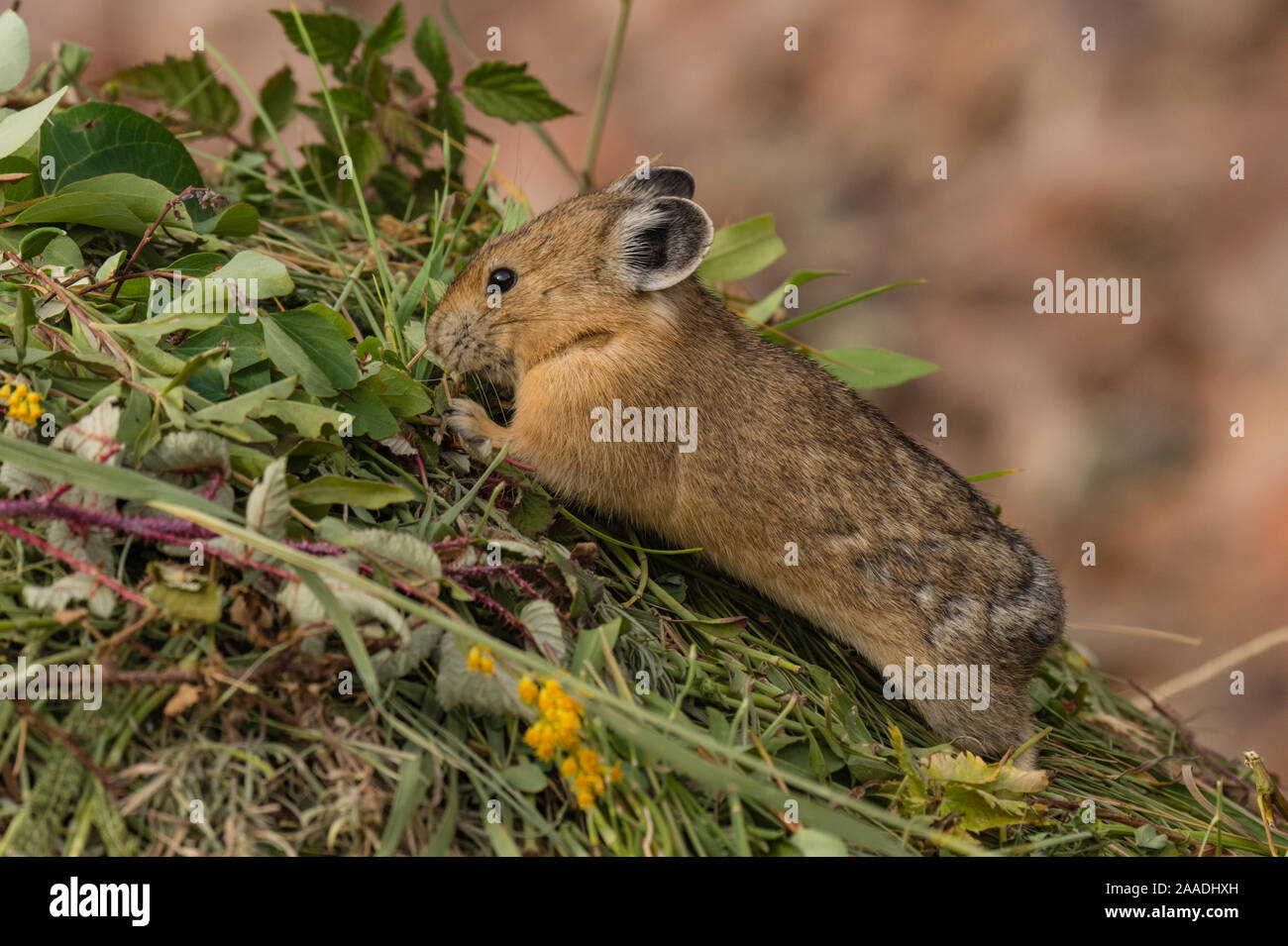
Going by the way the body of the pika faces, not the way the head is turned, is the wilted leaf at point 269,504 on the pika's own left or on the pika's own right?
on the pika's own left

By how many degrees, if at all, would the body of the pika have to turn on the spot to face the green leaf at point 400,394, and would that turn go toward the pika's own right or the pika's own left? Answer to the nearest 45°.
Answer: approximately 45° to the pika's own left

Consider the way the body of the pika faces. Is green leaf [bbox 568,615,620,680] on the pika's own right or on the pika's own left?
on the pika's own left

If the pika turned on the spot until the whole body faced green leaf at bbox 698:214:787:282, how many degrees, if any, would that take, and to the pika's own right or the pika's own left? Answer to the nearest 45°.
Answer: approximately 90° to the pika's own right

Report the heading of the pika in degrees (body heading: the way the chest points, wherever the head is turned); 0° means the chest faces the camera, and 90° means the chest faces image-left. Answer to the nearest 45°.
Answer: approximately 90°

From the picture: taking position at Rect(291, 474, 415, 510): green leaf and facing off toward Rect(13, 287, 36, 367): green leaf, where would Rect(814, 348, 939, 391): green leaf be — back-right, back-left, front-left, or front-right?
back-right
